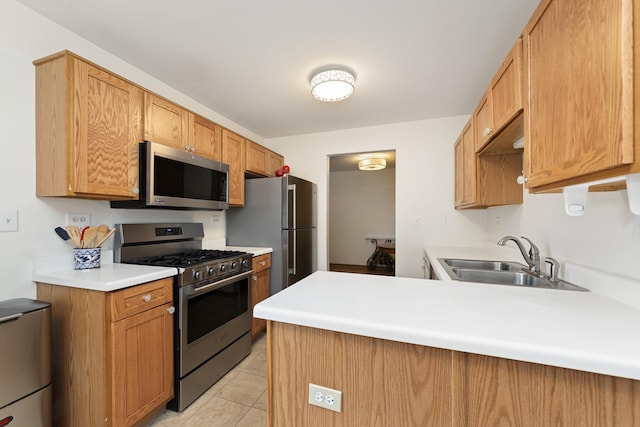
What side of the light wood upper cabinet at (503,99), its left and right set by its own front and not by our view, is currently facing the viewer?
left

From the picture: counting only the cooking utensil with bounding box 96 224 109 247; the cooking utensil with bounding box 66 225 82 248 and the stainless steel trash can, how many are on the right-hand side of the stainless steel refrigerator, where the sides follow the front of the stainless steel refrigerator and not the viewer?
3

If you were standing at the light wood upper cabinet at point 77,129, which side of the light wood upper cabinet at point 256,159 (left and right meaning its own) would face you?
right

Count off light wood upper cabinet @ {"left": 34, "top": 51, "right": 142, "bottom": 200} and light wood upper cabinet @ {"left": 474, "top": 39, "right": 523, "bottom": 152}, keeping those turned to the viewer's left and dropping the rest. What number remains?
1

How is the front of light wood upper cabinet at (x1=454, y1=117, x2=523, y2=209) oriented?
to the viewer's left

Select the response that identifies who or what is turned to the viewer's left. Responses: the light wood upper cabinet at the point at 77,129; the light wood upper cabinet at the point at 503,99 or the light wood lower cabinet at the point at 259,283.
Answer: the light wood upper cabinet at the point at 503,99

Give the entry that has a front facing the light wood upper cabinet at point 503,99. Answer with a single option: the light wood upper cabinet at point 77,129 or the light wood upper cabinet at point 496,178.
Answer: the light wood upper cabinet at point 77,129

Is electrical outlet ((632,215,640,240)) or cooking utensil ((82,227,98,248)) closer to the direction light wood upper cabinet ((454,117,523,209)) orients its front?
the cooking utensil

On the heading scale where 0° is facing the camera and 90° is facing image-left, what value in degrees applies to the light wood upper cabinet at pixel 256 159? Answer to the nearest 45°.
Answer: approximately 315°

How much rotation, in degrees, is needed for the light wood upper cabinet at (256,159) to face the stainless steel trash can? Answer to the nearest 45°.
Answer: approximately 90° to its right

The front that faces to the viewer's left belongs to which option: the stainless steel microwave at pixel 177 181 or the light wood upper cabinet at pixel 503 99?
the light wood upper cabinet

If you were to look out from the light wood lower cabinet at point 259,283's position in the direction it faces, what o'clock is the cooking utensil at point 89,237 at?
The cooking utensil is roughly at 3 o'clock from the light wood lower cabinet.
